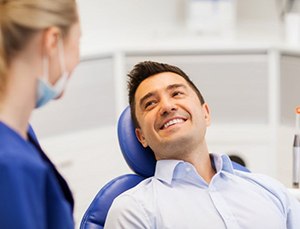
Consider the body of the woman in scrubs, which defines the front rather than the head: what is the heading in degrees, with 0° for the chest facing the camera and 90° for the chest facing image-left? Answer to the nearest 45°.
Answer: approximately 225°

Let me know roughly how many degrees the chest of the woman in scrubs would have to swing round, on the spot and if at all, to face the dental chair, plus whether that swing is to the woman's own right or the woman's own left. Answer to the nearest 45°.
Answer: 0° — they already face it

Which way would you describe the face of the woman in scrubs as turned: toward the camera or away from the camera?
away from the camera

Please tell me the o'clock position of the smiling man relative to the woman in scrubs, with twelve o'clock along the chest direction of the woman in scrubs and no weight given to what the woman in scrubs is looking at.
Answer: The smiling man is roughly at 12 o'clock from the woman in scrubs.
